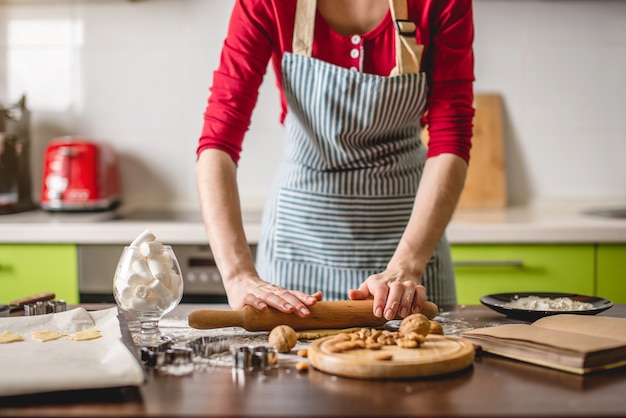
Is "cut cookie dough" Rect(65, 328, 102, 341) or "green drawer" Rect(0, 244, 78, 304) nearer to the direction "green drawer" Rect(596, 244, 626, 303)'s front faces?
the cut cookie dough

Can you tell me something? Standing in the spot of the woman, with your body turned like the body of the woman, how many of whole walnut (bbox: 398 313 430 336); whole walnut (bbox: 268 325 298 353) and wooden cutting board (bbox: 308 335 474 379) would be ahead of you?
3

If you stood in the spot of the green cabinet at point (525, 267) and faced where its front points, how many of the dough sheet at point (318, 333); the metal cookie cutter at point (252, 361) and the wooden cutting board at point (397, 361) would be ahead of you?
3

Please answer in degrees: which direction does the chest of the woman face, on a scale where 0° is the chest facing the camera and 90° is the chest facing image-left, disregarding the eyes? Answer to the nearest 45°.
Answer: approximately 0°

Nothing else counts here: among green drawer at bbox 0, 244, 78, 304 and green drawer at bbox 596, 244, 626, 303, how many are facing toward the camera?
2

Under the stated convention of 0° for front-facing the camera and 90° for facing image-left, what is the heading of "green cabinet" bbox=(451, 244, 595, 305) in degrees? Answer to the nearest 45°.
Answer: approximately 0°

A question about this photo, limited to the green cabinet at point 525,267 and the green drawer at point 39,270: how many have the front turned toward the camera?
2
